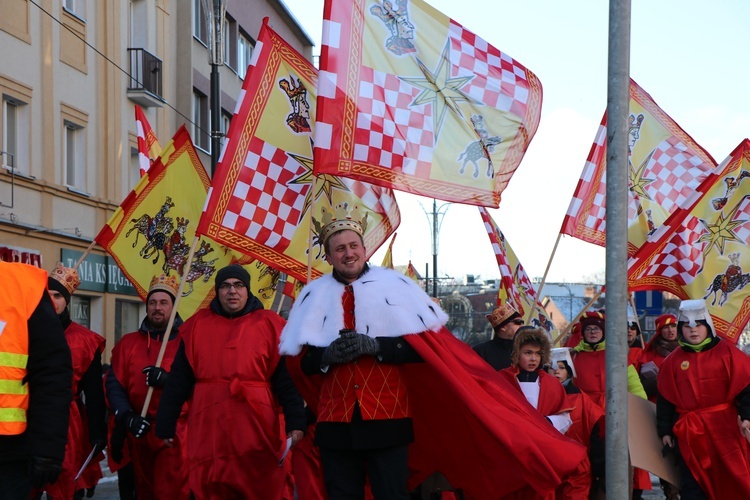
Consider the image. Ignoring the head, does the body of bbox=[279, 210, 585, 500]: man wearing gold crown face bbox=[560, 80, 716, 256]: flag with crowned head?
no

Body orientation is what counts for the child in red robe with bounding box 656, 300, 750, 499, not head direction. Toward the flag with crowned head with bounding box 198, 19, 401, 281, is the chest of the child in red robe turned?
no

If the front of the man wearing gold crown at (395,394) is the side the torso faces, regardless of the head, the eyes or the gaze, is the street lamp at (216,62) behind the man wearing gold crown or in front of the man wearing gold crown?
behind

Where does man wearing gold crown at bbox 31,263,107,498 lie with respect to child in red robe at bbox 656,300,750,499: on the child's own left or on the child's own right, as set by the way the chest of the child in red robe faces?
on the child's own right

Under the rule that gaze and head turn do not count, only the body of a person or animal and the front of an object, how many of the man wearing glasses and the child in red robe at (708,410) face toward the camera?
2

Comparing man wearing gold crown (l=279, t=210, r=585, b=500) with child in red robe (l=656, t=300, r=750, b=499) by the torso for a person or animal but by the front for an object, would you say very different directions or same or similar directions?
same or similar directions

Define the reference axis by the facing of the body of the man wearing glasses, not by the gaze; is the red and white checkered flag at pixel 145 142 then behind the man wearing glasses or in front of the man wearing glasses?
behind

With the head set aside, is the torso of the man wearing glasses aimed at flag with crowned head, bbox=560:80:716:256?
no

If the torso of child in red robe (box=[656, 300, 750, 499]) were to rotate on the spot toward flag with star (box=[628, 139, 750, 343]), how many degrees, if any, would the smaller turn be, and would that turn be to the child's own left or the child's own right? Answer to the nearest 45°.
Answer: approximately 180°

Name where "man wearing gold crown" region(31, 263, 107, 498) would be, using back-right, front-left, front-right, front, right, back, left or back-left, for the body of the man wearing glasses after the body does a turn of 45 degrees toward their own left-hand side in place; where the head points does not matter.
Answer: back

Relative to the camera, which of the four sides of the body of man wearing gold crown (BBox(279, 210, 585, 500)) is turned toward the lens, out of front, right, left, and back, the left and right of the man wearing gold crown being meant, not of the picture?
front

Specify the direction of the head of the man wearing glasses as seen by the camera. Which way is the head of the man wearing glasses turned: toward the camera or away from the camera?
toward the camera

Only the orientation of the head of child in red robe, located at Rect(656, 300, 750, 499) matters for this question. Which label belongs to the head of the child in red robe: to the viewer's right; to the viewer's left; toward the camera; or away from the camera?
toward the camera
